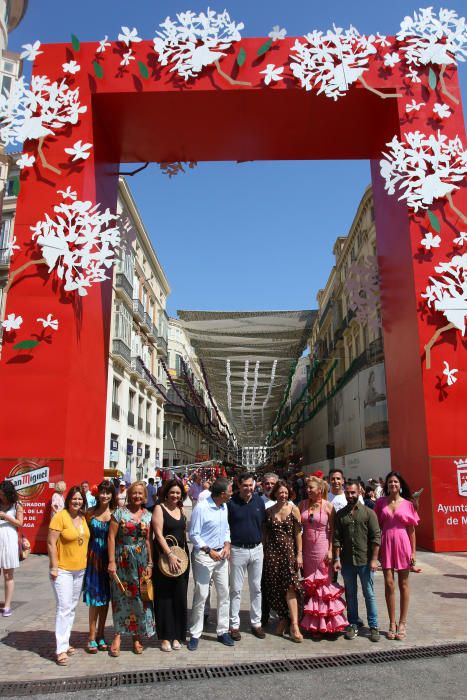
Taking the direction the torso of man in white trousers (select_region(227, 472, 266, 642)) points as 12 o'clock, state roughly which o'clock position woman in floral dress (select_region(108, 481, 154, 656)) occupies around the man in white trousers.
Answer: The woman in floral dress is roughly at 2 o'clock from the man in white trousers.

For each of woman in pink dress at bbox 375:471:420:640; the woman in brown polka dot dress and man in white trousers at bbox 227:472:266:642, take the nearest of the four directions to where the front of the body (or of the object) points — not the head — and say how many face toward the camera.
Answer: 3

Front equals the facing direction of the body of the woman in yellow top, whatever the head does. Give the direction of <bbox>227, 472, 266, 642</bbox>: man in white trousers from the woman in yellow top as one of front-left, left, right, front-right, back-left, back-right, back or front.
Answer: front-left

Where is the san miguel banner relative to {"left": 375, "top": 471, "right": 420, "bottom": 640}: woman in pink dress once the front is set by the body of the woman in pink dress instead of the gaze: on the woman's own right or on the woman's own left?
on the woman's own right

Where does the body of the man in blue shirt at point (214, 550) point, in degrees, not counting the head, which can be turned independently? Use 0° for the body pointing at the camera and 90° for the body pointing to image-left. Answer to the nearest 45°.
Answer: approximately 315°

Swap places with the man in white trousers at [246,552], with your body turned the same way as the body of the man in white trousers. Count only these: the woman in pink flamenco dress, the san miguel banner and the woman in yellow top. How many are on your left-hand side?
1

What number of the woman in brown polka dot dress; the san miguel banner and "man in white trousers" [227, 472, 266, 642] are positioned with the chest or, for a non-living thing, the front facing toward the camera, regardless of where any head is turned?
3

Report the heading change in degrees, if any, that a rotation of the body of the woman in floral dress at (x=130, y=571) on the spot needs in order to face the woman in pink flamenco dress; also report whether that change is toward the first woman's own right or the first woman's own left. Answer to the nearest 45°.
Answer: approximately 90° to the first woman's own left
